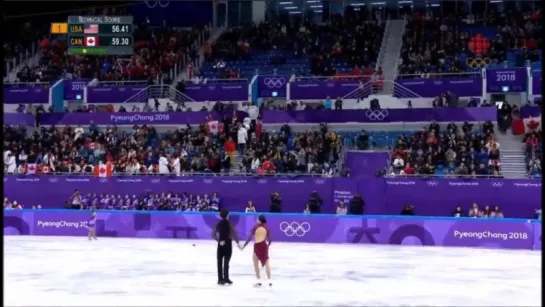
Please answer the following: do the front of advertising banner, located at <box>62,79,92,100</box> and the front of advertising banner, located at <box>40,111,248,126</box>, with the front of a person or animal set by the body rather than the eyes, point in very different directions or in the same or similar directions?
same or similar directions

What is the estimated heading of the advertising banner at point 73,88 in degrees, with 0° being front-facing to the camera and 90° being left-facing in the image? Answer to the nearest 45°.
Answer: approximately 0°

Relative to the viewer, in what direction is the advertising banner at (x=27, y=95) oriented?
toward the camera

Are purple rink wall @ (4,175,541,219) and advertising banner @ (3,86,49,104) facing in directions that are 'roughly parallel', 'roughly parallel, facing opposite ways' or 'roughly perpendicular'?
roughly parallel

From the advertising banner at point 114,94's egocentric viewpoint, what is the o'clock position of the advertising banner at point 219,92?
the advertising banner at point 219,92 is roughly at 10 o'clock from the advertising banner at point 114,94.

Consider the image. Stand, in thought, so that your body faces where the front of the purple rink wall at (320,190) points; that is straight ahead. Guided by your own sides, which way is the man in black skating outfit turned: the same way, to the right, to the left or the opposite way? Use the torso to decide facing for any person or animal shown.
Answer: the opposite way

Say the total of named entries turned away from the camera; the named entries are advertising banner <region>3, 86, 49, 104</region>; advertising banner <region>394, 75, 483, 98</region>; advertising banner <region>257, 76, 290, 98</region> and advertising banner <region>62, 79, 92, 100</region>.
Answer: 0

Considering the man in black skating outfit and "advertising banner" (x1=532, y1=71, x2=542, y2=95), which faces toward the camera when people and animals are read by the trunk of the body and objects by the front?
the advertising banner

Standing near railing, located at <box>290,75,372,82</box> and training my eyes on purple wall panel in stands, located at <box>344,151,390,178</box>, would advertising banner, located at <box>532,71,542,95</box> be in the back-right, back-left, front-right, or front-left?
front-left

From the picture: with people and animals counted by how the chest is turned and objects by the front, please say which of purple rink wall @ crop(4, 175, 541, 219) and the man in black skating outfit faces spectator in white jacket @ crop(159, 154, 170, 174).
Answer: the man in black skating outfit

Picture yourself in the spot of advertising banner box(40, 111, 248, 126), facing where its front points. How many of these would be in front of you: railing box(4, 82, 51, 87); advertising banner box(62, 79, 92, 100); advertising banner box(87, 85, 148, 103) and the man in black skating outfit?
1

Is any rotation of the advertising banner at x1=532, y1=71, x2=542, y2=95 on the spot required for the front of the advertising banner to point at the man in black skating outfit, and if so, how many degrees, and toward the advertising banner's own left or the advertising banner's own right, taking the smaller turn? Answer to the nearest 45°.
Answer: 0° — it already faces them

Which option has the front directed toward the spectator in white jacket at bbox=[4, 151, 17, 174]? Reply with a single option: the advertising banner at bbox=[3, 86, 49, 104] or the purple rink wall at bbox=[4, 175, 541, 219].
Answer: the advertising banner

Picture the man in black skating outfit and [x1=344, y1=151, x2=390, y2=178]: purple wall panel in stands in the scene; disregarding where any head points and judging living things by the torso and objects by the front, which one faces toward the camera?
the purple wall panel in stands

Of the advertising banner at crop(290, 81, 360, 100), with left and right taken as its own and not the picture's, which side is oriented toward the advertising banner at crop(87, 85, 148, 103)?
right

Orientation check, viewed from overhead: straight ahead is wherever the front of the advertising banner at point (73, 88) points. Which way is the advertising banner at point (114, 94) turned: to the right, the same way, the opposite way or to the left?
the same way

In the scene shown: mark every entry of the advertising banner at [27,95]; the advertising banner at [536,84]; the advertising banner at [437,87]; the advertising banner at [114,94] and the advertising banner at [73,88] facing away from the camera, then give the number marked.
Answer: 0

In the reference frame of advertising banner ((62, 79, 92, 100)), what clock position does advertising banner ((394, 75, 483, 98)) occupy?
advertising banner ((394, 75, 483, 98)) is roughly at 10 o'clock from advertising banner ((62, 79, 92, 100)).

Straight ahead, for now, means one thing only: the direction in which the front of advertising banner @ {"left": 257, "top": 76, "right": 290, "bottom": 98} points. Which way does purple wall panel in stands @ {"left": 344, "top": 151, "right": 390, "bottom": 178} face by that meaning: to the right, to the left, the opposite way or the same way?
the same way

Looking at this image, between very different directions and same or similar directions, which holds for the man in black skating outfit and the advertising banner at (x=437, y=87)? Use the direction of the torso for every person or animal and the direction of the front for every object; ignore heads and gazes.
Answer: very different directions

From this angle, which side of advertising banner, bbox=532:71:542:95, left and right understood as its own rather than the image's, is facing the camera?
front
